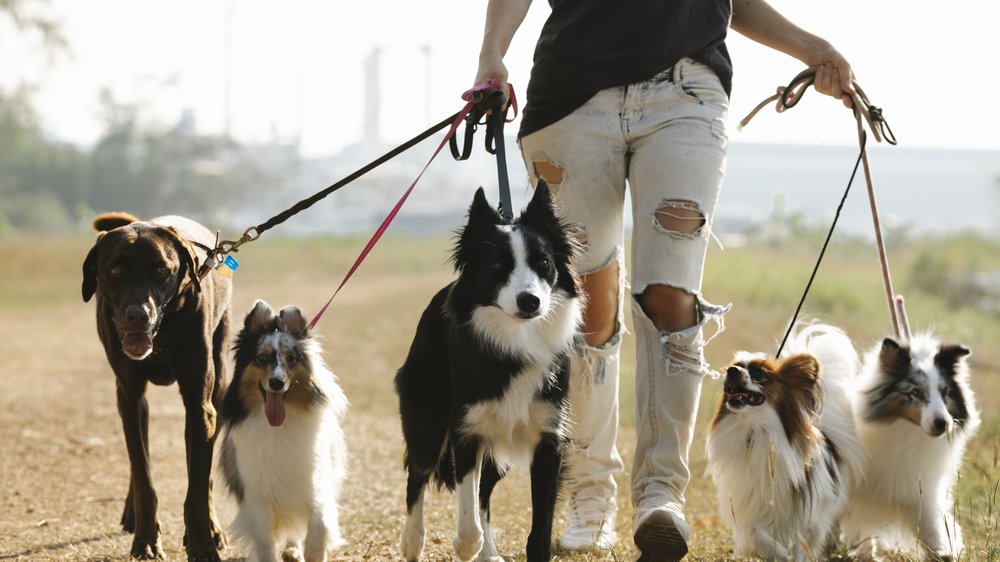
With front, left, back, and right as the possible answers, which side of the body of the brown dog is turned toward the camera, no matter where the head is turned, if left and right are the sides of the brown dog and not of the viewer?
front

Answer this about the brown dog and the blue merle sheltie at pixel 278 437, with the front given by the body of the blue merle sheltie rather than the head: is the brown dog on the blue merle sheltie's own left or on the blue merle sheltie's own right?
on the blue merle sheltie's own right

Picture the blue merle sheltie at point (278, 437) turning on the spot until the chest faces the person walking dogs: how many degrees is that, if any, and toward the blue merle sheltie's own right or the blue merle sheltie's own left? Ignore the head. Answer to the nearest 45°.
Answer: approximately 90° to the blue merle sheltie's own left

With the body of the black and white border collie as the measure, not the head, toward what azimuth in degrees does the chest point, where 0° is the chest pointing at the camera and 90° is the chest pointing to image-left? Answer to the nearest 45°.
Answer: approximately 315°

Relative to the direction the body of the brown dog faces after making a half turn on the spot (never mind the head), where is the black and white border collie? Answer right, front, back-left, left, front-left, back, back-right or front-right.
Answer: back-right

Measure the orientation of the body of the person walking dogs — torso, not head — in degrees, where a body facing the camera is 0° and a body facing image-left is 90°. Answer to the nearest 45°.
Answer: approximately 0°

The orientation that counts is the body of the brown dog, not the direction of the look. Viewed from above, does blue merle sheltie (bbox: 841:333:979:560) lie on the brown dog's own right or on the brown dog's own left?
on the brown dog's own left

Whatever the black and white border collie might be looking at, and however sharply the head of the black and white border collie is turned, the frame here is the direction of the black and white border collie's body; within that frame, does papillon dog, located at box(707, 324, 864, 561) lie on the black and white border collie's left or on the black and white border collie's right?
on the black and white border collie's left

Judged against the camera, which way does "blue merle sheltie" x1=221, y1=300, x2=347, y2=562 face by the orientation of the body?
toward the camera

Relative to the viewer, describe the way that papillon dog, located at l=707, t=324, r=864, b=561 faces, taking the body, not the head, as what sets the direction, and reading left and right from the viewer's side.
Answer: facing the viewer and to the left of the viewer

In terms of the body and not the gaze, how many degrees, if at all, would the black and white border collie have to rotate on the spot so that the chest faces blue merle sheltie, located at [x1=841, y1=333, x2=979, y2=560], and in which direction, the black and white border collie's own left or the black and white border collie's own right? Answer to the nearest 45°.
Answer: approximately 45° to the black and white border collie's own left

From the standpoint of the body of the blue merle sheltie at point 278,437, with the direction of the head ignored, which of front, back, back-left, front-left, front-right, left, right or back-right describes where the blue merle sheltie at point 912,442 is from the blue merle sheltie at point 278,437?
left

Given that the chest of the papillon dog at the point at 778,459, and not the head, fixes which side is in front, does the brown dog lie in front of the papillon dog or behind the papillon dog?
in front

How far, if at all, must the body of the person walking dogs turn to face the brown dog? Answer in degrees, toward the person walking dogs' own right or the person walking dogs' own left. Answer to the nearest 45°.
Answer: approximately 90° to the person walking dogs' own right
